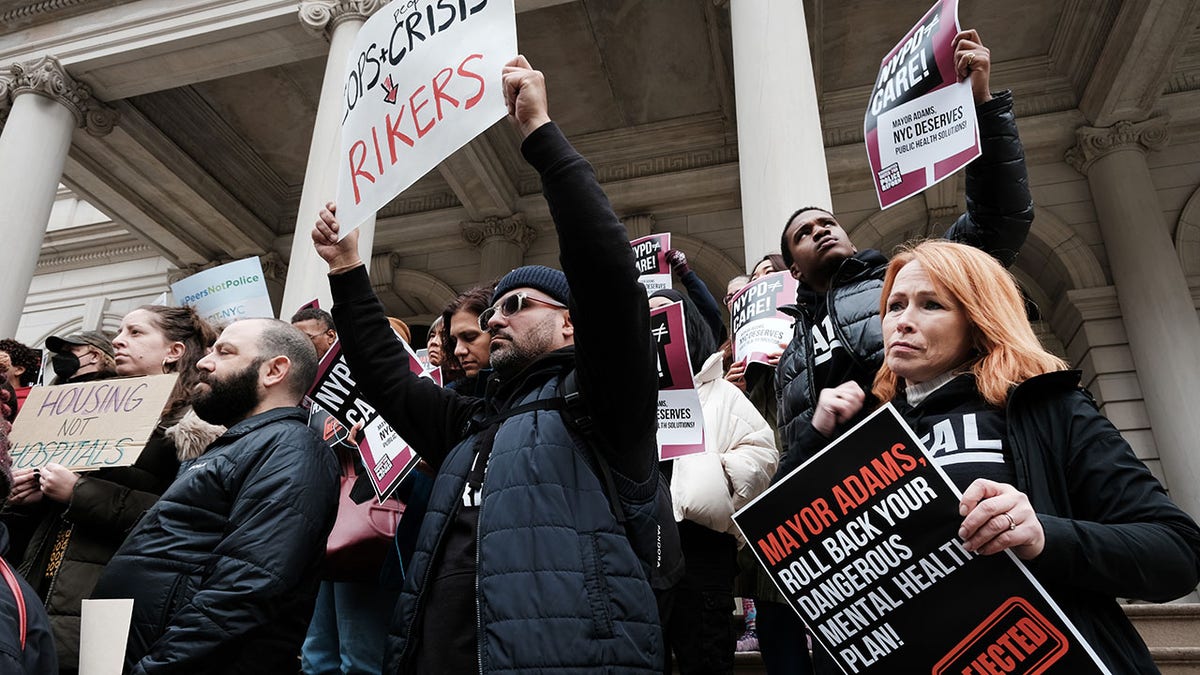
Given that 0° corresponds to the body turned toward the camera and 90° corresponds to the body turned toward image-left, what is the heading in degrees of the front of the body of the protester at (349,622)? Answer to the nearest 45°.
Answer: approximately 45°

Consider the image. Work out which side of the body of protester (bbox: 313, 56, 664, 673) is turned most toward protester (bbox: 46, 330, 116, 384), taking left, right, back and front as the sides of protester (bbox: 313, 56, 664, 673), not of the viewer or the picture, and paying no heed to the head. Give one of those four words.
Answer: right

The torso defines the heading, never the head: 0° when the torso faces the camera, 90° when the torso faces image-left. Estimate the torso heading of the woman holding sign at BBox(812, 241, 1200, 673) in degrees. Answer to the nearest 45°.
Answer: approximately 45°

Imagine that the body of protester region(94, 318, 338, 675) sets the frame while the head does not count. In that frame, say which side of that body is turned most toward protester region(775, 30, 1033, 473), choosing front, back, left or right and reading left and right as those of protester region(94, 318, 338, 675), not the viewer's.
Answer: back

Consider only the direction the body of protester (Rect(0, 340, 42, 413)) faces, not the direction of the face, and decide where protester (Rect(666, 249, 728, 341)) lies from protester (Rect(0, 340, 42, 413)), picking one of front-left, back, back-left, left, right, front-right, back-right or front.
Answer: back-left

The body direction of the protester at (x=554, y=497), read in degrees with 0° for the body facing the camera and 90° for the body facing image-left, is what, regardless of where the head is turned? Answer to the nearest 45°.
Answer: approximately 45°

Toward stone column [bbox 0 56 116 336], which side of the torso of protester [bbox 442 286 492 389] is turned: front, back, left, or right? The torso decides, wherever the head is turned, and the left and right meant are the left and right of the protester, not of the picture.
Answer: right

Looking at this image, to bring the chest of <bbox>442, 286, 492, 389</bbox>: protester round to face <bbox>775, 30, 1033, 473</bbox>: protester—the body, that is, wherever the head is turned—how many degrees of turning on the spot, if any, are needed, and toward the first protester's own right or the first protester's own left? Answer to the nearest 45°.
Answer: approximately 90° to the first protester's own left

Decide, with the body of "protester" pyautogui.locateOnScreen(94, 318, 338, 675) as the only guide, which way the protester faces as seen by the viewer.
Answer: to the viewer's left

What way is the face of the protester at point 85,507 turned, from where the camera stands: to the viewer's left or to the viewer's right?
to the viewer's left
